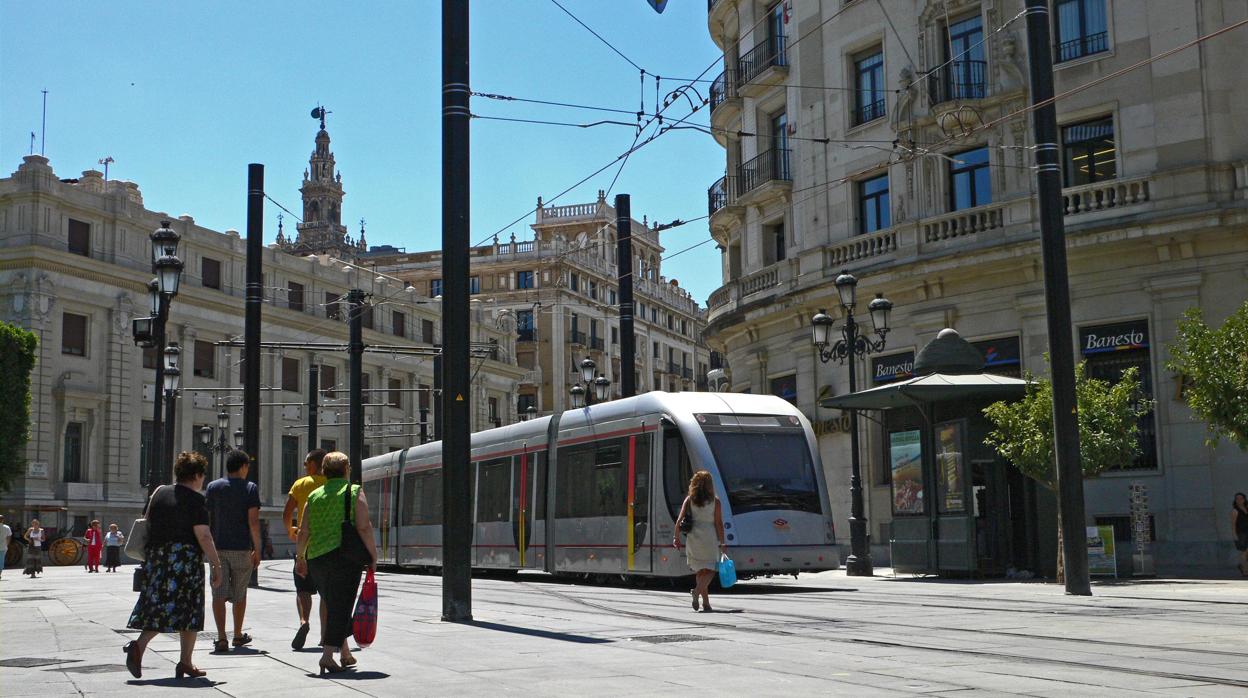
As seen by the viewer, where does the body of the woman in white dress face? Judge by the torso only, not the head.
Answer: away from the camera

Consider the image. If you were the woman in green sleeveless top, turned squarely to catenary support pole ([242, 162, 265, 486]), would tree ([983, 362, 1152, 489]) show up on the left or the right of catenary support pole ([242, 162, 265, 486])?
right

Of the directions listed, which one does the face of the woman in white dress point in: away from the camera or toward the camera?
away from the camera

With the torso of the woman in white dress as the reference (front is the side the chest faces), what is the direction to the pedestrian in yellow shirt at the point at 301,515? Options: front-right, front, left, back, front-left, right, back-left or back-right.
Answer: back-left

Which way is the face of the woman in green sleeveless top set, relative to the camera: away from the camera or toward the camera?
away from the camera

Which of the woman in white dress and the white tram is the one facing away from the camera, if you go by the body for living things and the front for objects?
the woman in white dress

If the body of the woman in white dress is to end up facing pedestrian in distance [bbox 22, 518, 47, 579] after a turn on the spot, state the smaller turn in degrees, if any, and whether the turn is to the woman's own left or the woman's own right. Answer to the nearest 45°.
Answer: approximately 45° to the woman's own left

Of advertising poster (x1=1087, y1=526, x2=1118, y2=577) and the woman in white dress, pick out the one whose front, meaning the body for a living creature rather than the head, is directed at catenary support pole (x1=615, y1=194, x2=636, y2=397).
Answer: the woman in white dress

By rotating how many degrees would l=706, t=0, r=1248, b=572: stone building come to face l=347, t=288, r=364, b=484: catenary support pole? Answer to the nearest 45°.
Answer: approximately 45° to its right

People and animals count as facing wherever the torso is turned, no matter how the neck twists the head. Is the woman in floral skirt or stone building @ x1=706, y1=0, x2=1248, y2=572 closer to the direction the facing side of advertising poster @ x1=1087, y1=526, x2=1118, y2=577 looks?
the woman in floral skirt

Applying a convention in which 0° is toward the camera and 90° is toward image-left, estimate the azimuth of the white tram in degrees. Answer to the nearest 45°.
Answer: approximately 315°

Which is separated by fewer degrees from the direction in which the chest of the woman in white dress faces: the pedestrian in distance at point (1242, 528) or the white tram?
the white tram

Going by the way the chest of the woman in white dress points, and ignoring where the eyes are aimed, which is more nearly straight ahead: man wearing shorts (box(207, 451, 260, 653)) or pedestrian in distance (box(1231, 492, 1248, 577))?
the pedestrian in distance

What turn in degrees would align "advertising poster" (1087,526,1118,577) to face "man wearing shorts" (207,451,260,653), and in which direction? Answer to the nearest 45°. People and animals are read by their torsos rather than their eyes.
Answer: approximately 45° to its right
